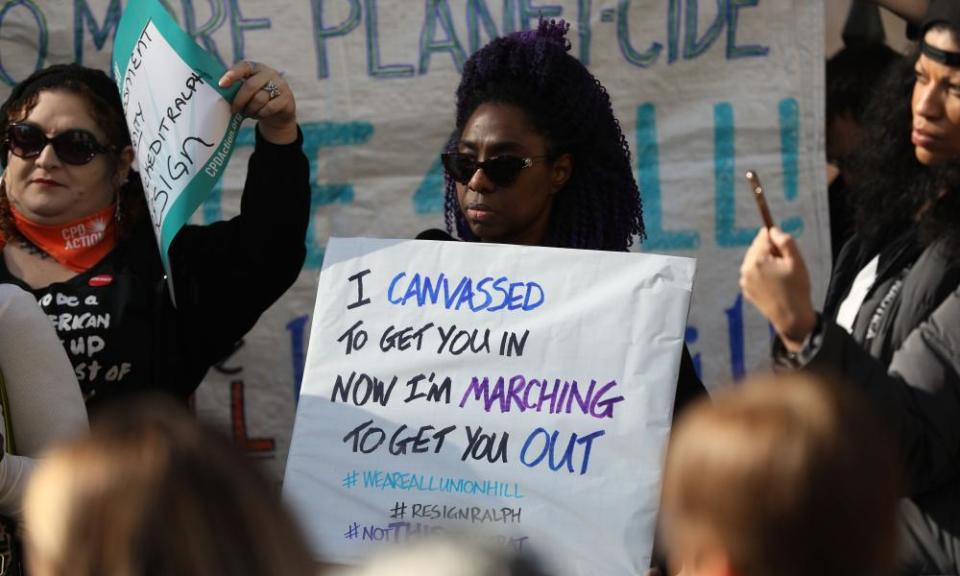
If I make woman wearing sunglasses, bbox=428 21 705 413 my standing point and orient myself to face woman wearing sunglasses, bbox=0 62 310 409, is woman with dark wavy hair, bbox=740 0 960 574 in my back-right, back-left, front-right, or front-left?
back-left

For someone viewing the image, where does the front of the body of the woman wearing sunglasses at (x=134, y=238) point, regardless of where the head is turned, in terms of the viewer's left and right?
facing the viewer and to the left of the viewer

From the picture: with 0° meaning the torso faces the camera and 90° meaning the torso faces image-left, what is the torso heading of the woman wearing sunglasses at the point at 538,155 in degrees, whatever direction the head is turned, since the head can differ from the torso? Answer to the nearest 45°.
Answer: approximately 45°

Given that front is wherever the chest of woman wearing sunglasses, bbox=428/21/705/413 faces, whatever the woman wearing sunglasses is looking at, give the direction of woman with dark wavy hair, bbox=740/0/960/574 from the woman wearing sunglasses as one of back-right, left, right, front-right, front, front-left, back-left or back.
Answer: left

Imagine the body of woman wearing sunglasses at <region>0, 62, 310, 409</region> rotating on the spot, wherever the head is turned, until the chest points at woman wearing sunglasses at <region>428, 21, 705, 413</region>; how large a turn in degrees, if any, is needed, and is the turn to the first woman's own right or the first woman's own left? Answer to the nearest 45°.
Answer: approximately 135° to the first woman's own left

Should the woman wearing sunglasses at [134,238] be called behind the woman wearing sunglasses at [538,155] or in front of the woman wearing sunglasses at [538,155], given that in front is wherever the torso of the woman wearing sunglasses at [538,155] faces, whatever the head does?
in front

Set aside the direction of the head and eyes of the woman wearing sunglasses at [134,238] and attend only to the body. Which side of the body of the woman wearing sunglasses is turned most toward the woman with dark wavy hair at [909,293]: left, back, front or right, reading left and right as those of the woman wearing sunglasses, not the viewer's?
left

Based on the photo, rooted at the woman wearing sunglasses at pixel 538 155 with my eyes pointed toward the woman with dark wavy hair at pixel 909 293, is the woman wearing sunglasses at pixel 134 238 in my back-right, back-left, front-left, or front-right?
back-right
